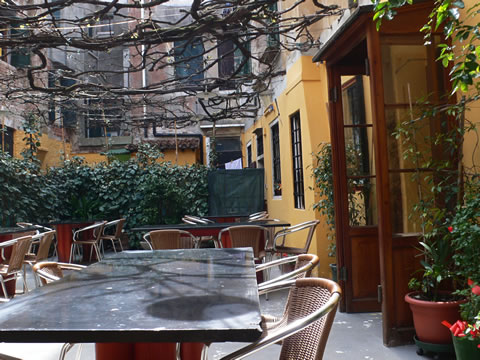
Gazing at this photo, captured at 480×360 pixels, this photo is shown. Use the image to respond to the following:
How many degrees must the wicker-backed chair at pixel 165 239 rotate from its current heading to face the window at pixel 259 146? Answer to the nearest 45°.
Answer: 0° — it already faces it

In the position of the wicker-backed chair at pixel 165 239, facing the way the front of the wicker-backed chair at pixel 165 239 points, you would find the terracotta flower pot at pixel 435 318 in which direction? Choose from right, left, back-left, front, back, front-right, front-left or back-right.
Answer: back-right

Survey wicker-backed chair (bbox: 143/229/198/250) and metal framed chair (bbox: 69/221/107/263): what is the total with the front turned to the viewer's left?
1

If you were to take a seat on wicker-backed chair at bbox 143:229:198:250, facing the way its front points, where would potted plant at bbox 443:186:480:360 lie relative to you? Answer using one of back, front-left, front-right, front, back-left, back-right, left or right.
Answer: back-right

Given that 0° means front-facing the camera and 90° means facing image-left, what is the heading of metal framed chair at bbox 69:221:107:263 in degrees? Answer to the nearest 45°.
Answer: approximately 90°

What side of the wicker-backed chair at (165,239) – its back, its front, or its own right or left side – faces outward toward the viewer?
back

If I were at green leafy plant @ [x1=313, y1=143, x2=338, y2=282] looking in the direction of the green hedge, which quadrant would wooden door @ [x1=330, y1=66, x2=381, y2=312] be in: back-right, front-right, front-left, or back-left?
back-left

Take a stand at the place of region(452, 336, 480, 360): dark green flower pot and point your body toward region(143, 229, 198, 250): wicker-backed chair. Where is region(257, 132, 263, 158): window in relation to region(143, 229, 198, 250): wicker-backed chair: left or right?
right

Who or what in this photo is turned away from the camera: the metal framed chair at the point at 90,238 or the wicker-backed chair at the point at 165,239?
the wicker-backed chair
